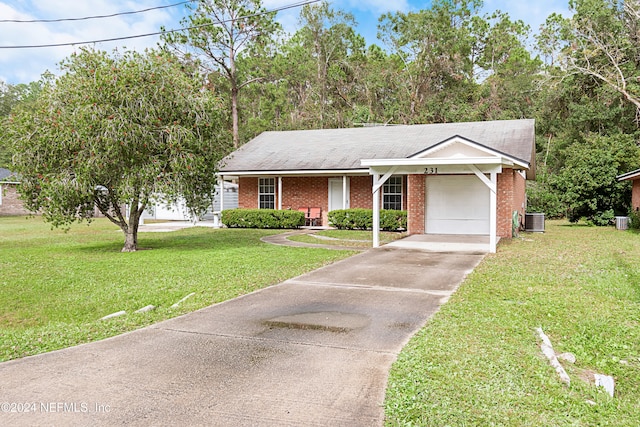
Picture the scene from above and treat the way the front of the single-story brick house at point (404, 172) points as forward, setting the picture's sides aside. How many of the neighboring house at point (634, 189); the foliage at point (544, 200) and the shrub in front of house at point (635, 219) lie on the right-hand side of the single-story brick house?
0

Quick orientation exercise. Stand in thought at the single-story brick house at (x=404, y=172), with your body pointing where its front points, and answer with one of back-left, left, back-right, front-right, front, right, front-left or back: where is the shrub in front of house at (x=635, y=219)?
left

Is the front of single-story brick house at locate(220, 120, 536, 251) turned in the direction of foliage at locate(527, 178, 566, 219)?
no

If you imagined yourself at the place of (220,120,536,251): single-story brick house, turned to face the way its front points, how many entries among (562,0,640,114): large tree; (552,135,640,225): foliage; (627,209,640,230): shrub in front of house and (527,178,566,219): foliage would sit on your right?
0

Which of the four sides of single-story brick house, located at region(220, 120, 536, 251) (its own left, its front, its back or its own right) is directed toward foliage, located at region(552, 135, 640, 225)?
left

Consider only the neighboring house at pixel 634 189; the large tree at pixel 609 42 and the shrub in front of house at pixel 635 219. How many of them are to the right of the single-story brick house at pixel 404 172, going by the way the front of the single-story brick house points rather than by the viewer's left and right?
0

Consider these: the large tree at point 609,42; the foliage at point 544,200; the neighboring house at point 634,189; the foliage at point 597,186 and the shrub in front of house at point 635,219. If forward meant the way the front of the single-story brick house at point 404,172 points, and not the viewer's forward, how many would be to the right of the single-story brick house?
0

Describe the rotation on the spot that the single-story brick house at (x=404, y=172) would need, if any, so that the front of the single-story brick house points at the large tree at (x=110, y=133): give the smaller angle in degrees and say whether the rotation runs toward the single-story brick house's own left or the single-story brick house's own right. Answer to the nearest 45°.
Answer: approximately 45° to the single-story brick house's own right

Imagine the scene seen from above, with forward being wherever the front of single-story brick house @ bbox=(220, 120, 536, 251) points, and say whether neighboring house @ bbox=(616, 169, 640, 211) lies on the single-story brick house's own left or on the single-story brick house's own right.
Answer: on the single-story brick house's own left

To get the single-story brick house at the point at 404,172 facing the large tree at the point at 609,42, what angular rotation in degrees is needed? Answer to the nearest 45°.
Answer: approximately 135° to its left

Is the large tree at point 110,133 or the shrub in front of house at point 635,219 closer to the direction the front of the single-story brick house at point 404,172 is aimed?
the large tree

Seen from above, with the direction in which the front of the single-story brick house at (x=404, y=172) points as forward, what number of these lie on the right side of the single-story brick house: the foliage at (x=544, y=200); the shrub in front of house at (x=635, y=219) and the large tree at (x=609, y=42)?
0

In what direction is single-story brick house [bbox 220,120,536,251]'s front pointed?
toward the camera
